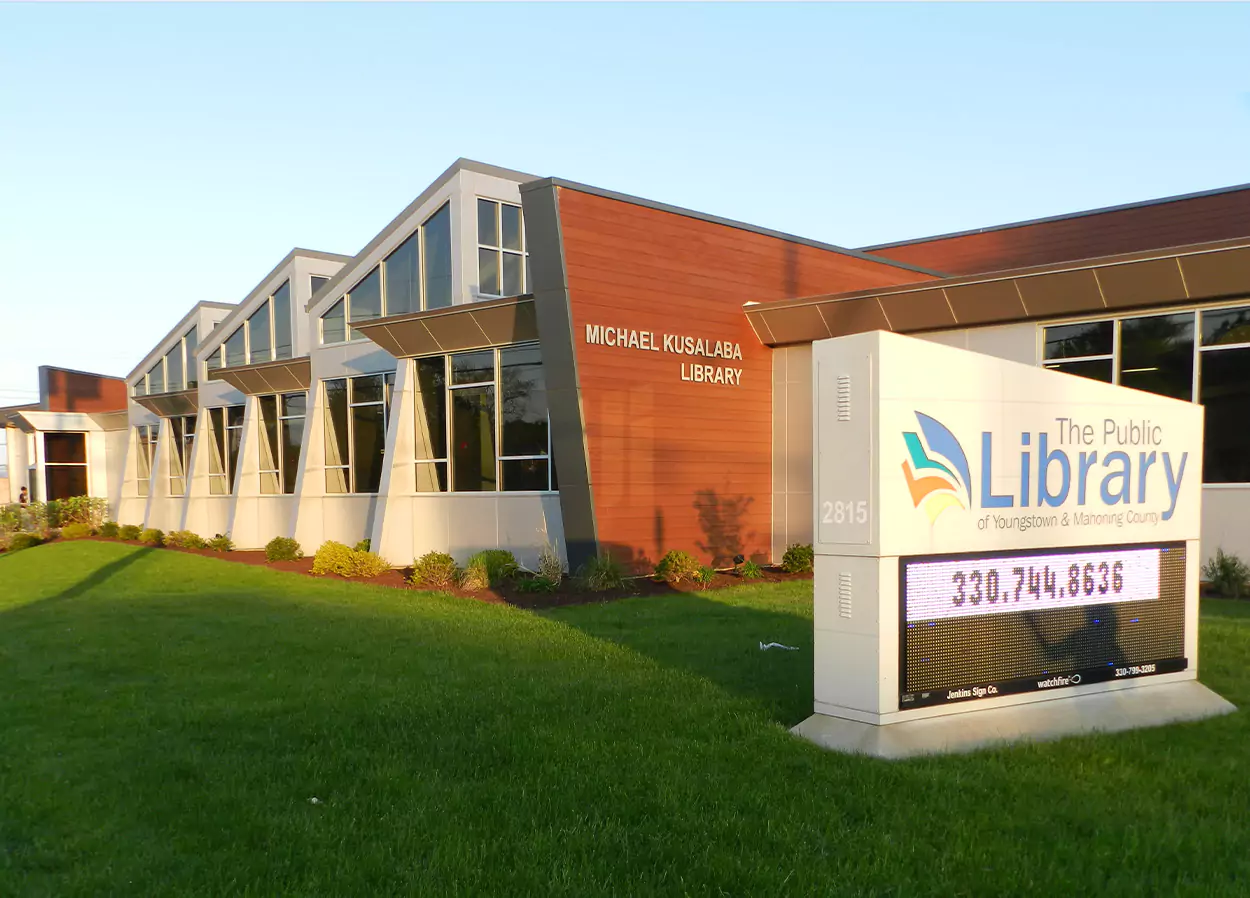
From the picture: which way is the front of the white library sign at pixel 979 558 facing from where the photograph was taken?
facing the viewer and to the right of the viewer

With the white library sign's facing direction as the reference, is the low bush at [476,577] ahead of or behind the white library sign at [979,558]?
behind

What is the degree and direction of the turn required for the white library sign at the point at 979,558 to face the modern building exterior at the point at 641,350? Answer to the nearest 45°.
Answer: approximately 180°

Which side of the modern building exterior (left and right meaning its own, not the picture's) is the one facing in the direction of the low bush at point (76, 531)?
right

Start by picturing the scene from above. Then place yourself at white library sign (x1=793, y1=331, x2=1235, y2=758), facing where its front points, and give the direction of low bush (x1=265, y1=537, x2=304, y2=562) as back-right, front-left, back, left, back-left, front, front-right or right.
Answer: back

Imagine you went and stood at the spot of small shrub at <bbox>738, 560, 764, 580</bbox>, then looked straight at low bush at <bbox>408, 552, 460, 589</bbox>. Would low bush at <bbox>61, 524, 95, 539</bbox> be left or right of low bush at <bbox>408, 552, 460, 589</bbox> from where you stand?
right

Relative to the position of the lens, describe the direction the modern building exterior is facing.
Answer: facing the viewer and to the left of the viewer

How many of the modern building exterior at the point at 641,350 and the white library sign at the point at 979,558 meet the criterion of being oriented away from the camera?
0

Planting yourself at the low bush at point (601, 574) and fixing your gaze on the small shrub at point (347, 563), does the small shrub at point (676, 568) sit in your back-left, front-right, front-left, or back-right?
back-right

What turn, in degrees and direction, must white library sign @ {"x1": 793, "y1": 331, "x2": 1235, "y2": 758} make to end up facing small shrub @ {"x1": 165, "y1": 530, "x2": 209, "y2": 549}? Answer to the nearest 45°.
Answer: approximately 180°

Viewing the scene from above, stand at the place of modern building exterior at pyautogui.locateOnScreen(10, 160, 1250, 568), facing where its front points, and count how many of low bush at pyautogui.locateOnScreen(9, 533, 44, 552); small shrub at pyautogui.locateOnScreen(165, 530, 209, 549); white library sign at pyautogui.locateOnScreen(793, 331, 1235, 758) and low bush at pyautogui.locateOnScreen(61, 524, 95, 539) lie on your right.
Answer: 3
